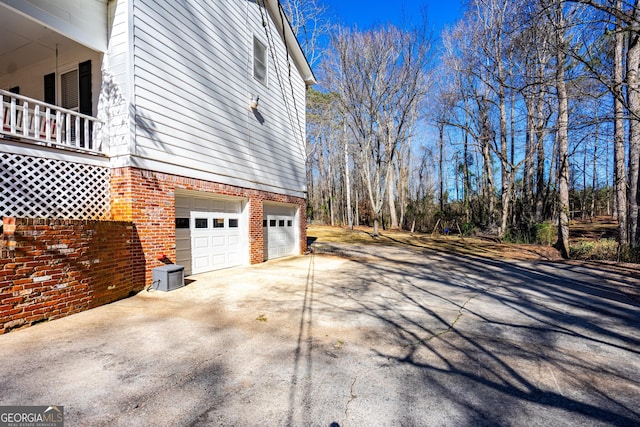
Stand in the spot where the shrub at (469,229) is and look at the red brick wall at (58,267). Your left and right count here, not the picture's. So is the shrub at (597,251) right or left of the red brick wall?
left

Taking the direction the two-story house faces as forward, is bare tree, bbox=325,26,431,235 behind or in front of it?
behind

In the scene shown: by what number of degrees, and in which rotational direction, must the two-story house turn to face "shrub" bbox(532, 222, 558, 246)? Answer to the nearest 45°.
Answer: approximately 135° to its left

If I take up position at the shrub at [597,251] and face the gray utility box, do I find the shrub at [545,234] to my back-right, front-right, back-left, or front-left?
back-right

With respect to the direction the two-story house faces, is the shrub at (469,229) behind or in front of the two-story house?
behind

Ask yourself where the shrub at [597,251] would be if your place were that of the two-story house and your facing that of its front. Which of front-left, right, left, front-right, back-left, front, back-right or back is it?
back-left

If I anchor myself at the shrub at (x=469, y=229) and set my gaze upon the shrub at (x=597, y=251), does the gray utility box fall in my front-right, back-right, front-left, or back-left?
front-right
